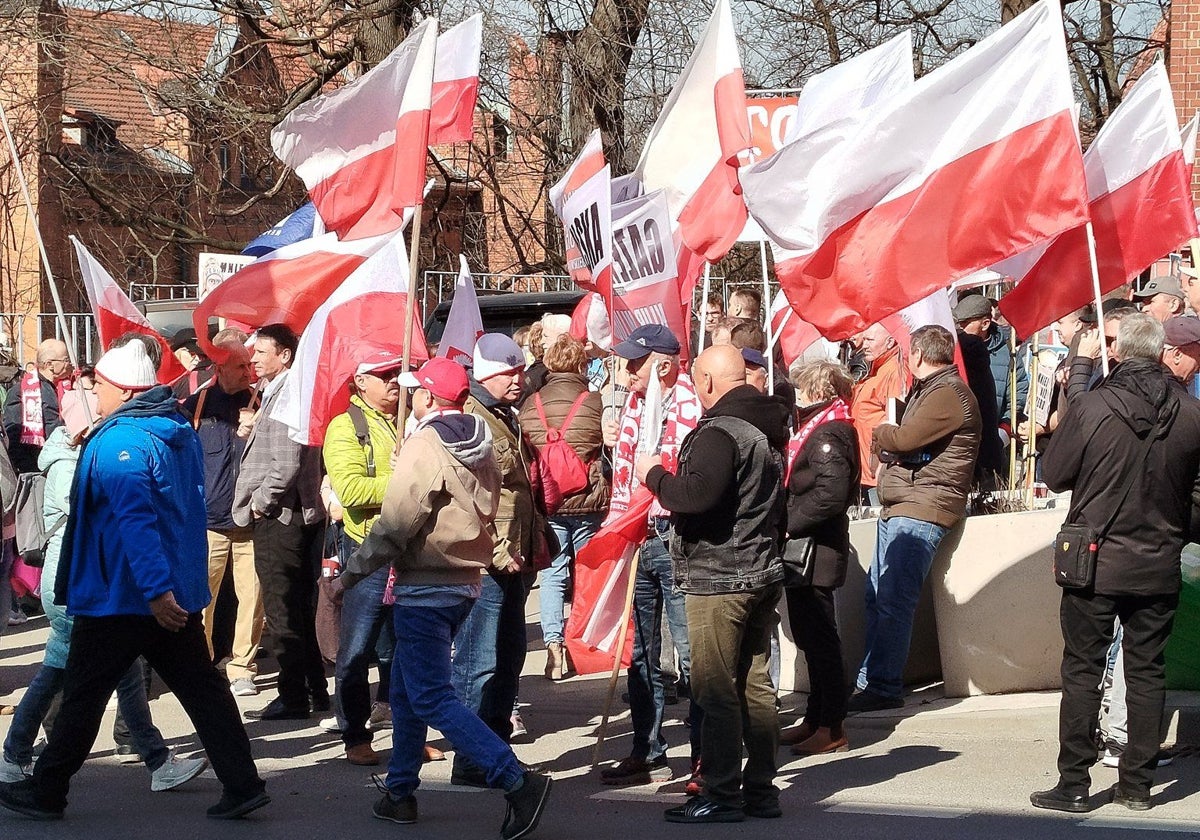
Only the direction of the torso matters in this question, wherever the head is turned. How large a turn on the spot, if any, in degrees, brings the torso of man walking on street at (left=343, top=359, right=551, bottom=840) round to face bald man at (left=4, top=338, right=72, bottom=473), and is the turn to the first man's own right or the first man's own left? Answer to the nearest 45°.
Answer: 0° — they already face them

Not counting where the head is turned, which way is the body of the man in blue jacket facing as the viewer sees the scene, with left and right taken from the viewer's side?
facing to the left of the viewer

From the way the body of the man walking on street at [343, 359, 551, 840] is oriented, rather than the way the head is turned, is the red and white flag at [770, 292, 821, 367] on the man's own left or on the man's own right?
on the man's own right

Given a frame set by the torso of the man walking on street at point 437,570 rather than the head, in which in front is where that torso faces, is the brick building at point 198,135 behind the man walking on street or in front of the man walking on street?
in front

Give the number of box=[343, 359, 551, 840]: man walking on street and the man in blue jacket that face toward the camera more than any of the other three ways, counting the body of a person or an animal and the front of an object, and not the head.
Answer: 0

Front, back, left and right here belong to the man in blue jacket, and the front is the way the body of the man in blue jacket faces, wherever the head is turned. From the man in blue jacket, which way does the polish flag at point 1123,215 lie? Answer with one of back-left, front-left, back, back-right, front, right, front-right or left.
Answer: back

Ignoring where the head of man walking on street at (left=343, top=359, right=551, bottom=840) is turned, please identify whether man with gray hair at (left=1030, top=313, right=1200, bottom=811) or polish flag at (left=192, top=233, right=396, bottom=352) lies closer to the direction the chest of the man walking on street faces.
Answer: the polish flag

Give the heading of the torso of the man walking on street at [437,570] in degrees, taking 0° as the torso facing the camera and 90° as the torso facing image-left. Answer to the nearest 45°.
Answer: approximately 135°

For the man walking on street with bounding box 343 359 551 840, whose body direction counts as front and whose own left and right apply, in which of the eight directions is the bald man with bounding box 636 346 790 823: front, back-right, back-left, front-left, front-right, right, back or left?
back-right
